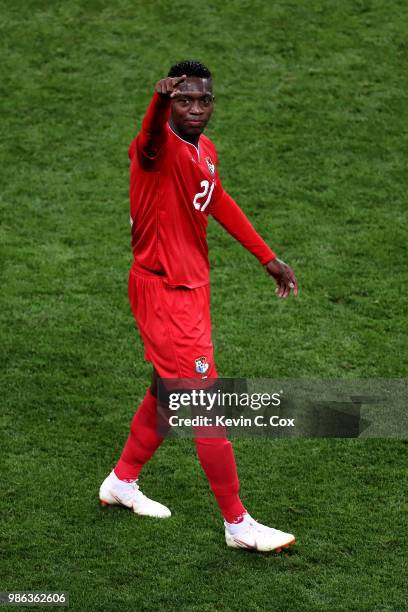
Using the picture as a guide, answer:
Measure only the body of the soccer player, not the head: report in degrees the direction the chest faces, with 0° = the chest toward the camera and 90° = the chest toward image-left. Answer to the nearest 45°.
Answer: approximately 315°
